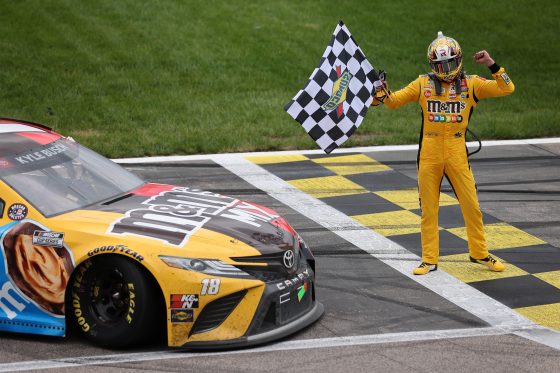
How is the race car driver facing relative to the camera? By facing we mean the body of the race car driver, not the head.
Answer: toward the camera

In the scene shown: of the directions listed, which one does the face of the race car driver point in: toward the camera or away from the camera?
toward the camera

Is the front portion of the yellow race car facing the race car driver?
no

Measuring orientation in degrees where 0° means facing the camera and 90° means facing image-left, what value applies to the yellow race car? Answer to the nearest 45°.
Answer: approximately 315°

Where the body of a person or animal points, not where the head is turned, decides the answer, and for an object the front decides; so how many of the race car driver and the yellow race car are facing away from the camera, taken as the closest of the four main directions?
0

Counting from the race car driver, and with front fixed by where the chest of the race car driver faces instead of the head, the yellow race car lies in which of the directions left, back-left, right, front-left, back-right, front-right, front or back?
front-right
